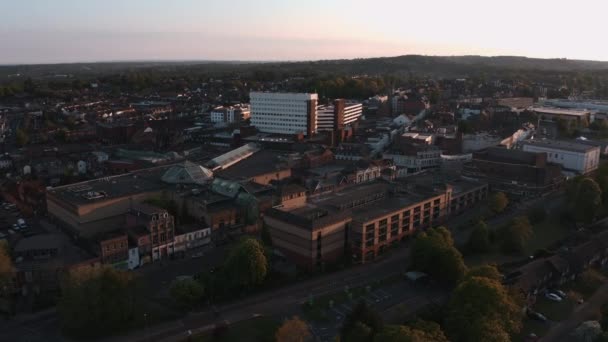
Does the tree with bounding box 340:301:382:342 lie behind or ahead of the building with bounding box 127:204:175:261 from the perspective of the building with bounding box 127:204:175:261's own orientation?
ahead

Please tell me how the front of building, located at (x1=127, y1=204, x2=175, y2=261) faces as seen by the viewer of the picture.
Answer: facing the viewer and to the right of the viewer

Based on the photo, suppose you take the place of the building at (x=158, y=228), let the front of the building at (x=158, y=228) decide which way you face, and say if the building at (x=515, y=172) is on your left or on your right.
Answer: on your left

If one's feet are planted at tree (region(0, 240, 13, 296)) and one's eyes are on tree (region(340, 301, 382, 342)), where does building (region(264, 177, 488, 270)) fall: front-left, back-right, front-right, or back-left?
front-left

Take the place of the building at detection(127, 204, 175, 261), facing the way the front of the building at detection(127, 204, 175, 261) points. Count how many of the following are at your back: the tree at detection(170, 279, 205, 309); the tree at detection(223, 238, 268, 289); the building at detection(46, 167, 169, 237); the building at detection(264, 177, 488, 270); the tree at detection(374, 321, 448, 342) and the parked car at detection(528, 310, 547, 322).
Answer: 1

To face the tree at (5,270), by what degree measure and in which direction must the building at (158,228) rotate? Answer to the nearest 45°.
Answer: approximately 90° to its right

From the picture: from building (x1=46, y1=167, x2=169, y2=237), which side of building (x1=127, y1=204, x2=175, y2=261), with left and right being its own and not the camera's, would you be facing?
back

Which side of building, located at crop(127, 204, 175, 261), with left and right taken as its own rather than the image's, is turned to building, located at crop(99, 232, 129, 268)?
right

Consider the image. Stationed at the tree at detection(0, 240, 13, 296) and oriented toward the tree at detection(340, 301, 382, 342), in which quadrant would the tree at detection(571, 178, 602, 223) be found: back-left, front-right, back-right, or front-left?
front-left

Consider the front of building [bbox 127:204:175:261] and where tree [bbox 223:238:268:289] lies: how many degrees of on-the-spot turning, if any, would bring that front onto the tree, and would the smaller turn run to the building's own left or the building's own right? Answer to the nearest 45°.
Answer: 0° — it already faces it

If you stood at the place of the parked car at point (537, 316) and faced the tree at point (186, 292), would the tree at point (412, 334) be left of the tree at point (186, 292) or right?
left

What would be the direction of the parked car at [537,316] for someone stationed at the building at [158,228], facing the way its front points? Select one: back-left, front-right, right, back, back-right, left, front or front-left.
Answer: front
